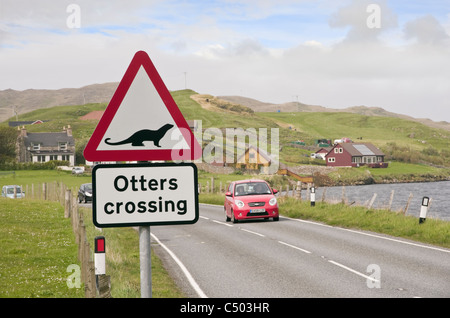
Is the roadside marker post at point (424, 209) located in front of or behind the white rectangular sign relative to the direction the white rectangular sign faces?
behind

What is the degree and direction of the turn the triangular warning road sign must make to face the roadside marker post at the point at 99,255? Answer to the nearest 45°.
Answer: approximately 180°

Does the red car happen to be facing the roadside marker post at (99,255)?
yes

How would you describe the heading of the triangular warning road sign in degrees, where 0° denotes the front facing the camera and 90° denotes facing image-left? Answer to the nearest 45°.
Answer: approximately 0°

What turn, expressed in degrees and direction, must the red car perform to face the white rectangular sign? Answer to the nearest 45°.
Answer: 0° — it already faces it

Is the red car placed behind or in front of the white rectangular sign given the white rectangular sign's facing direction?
behind

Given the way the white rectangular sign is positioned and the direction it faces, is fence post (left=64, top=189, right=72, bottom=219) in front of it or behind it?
behind

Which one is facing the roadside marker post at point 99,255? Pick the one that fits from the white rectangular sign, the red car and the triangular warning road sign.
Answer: the red car
